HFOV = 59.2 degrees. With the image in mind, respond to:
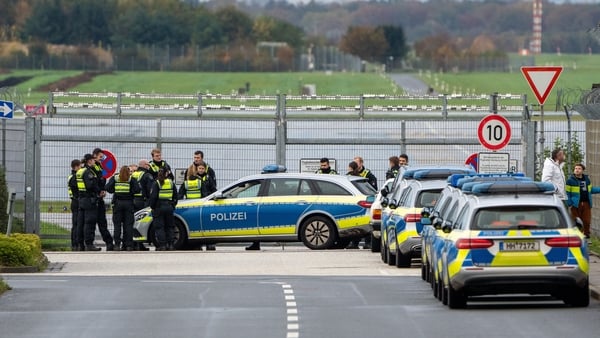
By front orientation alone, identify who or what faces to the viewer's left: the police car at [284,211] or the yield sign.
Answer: the police car

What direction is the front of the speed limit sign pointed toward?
toward the camera

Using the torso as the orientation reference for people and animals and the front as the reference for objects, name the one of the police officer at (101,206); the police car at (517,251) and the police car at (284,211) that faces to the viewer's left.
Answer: the police car at (284,211)

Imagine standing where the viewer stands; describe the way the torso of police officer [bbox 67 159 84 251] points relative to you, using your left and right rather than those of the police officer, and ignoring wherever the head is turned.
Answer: facing to the right of the viewer

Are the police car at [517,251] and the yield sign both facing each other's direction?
yes

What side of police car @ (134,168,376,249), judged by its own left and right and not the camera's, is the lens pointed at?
left

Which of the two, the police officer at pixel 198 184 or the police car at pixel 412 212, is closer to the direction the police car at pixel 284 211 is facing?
the police officer

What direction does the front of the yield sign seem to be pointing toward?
toward the camera

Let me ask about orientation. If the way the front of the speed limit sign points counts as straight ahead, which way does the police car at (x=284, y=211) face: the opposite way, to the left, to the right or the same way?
to the right

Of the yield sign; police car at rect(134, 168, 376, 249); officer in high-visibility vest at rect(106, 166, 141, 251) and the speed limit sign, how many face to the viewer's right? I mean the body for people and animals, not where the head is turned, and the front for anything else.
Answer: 0

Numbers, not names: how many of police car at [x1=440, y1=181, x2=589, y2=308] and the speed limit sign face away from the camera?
1

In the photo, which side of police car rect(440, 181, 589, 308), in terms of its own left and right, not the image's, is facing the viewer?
back
